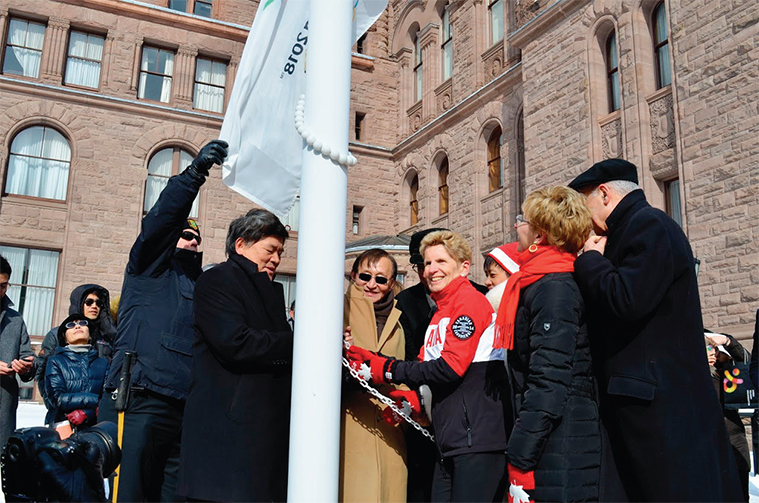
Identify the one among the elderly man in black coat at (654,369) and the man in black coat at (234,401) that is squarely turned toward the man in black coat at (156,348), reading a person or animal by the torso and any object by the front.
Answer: the elderly man in black coat

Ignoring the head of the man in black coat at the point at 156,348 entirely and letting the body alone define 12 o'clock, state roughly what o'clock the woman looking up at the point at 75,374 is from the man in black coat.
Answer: The woman looking up is roughly at 7 o'clock from the man in black coat.

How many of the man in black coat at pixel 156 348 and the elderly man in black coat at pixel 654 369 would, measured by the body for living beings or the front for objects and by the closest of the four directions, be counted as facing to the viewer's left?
1

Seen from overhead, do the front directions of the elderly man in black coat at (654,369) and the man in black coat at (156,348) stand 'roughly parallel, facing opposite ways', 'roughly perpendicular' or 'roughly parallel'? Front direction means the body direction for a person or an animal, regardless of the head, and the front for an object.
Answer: roughly parallel, facing opposite ways

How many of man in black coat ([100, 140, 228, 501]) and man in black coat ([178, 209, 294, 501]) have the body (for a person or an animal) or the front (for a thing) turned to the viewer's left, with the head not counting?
0

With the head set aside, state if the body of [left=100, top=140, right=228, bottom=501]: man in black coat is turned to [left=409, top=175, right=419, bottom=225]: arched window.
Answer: no

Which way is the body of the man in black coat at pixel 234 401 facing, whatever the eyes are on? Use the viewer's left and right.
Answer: facing to the right of the viewer

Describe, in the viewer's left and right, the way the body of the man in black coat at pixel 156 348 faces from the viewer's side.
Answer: facing the viewer and to the right of the viewer

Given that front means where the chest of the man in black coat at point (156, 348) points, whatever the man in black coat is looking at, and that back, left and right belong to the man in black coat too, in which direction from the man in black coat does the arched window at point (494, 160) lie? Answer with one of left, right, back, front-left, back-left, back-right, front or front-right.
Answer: left

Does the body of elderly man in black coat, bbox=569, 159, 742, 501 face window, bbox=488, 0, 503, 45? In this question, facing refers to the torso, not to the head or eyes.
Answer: no

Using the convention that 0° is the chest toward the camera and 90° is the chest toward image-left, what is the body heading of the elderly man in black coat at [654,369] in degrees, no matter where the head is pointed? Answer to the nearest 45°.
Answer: approximately 90°

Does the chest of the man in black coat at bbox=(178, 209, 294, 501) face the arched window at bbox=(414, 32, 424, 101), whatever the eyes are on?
no

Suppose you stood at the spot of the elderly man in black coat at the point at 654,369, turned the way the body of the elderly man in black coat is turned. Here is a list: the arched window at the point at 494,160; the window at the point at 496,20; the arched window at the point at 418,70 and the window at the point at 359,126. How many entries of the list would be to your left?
0

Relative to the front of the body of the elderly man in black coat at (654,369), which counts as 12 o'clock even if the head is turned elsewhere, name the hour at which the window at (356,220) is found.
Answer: The window is roughly at 2 o'clock from the elderly man in black coat.

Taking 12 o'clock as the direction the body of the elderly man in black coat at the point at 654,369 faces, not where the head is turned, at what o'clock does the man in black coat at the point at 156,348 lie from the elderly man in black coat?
The man in black coat is roughly at 12 o'clock from the elderly man in black coat.
